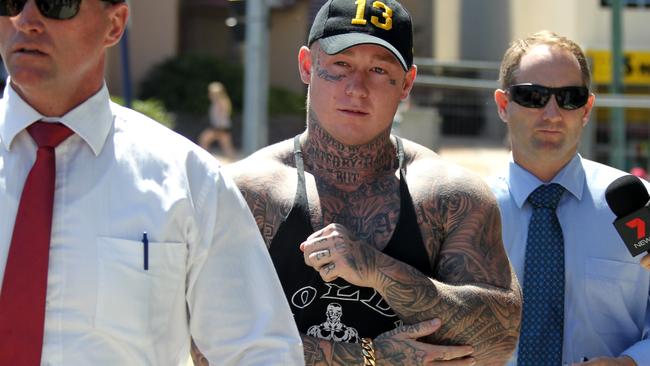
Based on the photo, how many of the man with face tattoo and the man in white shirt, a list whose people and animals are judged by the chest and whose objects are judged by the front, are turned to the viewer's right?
0

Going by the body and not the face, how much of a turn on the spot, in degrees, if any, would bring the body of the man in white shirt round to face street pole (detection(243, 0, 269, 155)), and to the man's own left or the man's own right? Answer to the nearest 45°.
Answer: approximately 135° to the man's own right

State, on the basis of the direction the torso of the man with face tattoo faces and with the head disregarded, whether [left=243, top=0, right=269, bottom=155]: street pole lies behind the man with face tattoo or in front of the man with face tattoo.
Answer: behind

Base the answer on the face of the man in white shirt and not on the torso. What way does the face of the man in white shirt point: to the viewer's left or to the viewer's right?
to the viewer's left

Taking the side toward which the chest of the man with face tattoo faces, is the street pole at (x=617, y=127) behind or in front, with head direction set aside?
behind

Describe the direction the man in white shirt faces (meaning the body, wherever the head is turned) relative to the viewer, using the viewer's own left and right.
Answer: facing the viewer and to the left of the viewer

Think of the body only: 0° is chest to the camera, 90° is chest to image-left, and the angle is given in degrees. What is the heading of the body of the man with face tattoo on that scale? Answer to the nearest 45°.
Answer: approximately 0°

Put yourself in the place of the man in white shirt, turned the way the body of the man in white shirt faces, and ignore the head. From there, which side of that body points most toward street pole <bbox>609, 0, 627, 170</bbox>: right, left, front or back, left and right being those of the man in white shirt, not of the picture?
back

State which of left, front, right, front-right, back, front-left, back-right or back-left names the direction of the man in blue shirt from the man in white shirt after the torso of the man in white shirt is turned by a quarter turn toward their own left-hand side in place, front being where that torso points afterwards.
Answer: left

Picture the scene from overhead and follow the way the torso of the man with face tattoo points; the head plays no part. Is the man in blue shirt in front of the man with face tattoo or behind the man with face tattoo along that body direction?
behind

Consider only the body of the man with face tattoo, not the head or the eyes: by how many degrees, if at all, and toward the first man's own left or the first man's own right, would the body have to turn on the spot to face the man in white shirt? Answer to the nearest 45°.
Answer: approximately 45° to the first man's own right
